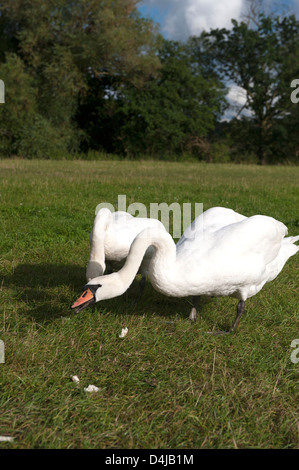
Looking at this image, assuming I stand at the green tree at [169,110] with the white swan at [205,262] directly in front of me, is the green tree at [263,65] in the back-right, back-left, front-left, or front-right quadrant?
back-left

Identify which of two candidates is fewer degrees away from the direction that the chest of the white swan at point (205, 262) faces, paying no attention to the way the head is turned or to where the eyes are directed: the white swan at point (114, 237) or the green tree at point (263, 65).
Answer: the white swan

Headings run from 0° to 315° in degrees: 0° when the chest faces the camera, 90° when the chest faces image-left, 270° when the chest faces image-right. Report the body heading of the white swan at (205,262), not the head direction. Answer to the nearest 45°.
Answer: approximately 90°

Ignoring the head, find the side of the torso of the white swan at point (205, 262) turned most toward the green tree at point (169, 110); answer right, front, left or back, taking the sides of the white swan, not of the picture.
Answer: right

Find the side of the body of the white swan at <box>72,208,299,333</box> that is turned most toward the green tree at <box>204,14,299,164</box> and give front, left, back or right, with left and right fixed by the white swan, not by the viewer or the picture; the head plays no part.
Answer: right

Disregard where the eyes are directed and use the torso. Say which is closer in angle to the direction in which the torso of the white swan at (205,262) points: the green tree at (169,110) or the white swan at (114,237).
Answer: the white swan

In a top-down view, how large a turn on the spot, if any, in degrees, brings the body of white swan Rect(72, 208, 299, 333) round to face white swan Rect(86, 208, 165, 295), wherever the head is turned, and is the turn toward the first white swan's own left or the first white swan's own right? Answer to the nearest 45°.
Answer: approximately 45° to the first white swan's own right
